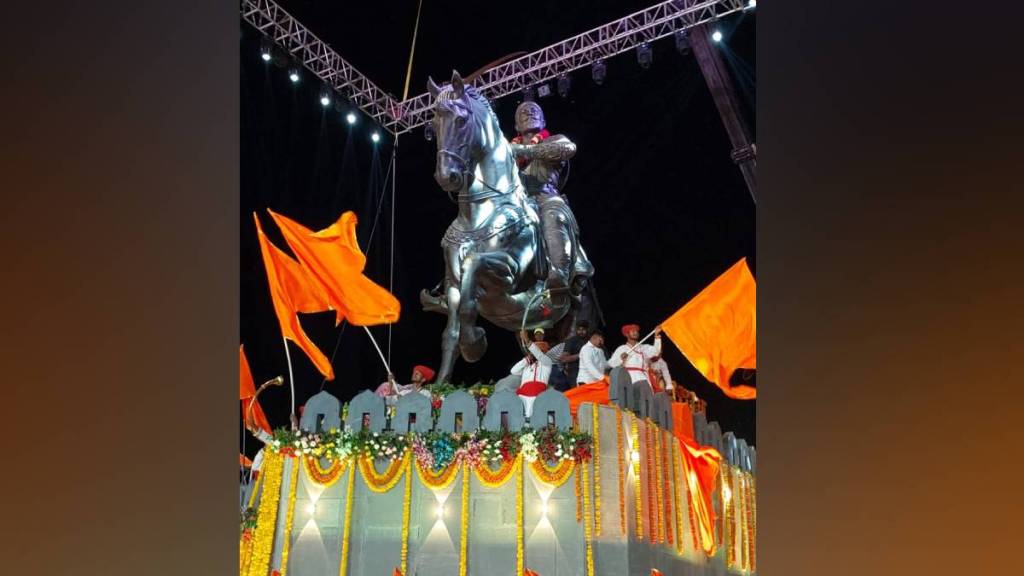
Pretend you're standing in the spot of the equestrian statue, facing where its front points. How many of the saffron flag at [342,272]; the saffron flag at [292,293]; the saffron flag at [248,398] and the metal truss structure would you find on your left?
0

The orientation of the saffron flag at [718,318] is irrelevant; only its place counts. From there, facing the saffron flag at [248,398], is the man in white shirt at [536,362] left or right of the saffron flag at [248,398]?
left

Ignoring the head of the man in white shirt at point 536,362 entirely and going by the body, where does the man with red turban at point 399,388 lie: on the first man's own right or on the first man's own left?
on the first man's own right

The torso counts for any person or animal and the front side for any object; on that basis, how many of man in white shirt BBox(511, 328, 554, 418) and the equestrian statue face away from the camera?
0

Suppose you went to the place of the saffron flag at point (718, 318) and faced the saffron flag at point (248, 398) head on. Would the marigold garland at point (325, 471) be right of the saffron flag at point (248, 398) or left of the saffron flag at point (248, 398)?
left

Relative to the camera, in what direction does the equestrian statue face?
facing the viewer and to the left of the viewer

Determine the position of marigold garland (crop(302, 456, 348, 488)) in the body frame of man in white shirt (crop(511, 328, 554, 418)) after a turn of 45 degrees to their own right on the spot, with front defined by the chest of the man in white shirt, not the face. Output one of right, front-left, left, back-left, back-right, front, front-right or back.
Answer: front

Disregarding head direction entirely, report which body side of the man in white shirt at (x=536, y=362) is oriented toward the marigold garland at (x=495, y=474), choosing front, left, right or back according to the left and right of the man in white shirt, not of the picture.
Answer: front

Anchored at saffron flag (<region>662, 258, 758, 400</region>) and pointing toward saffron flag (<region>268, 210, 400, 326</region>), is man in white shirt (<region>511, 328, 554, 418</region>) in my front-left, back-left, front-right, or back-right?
front-left

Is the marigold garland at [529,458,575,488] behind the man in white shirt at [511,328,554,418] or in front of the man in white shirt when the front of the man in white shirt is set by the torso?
in front

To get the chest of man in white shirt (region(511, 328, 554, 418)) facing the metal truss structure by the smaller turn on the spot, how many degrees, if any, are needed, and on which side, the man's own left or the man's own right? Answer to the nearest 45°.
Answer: approximately 180°

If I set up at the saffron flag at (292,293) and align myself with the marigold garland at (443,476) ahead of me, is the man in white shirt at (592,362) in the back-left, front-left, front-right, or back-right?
front-left

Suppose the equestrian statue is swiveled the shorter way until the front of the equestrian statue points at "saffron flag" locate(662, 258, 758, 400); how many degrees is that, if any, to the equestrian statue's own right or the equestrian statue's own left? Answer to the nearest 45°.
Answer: approximately 180°

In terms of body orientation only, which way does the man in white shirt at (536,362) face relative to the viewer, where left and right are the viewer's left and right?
facing the viewer
